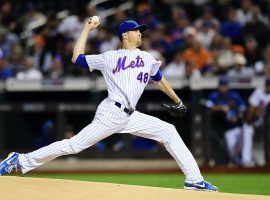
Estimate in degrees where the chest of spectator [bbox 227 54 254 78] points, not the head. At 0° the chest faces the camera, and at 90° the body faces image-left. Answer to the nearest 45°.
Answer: approximately 0°

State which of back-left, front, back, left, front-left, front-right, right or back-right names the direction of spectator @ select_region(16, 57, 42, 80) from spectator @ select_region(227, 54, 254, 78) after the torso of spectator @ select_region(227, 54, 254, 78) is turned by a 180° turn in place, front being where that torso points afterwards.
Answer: left

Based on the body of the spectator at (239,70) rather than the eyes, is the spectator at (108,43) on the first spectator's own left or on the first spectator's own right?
on the first spectator's own right

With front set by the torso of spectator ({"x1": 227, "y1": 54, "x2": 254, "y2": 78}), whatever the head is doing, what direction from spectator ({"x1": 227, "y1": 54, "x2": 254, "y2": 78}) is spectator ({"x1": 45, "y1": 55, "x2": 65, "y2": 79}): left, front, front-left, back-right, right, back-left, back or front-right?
right

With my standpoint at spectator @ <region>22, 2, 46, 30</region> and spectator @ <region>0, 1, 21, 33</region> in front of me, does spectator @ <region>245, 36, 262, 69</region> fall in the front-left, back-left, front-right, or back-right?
back-left

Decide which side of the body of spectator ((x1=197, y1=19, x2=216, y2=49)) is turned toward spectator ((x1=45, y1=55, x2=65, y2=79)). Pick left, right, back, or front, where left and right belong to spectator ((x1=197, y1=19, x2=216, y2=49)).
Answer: right

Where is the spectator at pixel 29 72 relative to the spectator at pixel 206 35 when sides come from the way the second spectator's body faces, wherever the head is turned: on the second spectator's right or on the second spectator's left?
on the second spectator's right

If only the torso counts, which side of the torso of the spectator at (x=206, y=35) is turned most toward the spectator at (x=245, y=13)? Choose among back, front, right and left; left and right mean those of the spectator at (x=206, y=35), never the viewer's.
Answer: left
